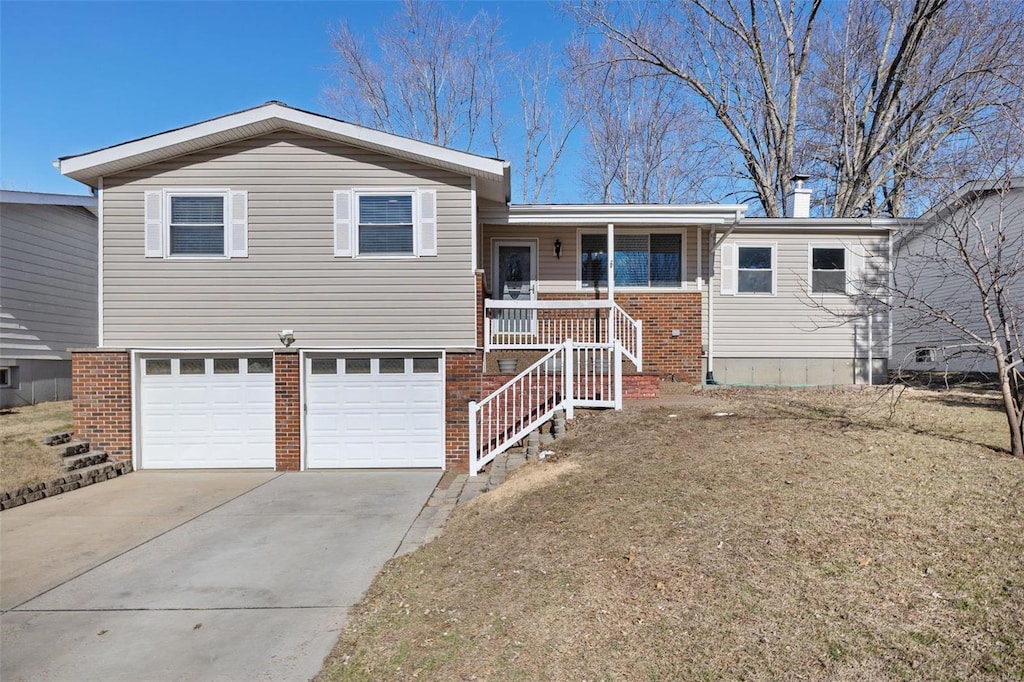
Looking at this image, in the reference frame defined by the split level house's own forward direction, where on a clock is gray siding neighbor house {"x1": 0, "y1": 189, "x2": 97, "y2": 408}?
The gray siding neighbor house is roughly at 4 o'clock from the split level house.

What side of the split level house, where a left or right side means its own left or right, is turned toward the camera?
front
